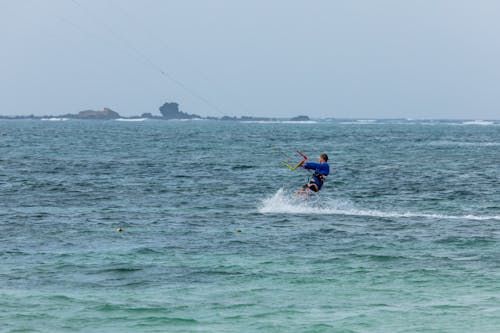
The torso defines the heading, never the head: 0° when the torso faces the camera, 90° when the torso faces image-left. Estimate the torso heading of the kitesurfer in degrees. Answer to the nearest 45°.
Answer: approximately 90°
